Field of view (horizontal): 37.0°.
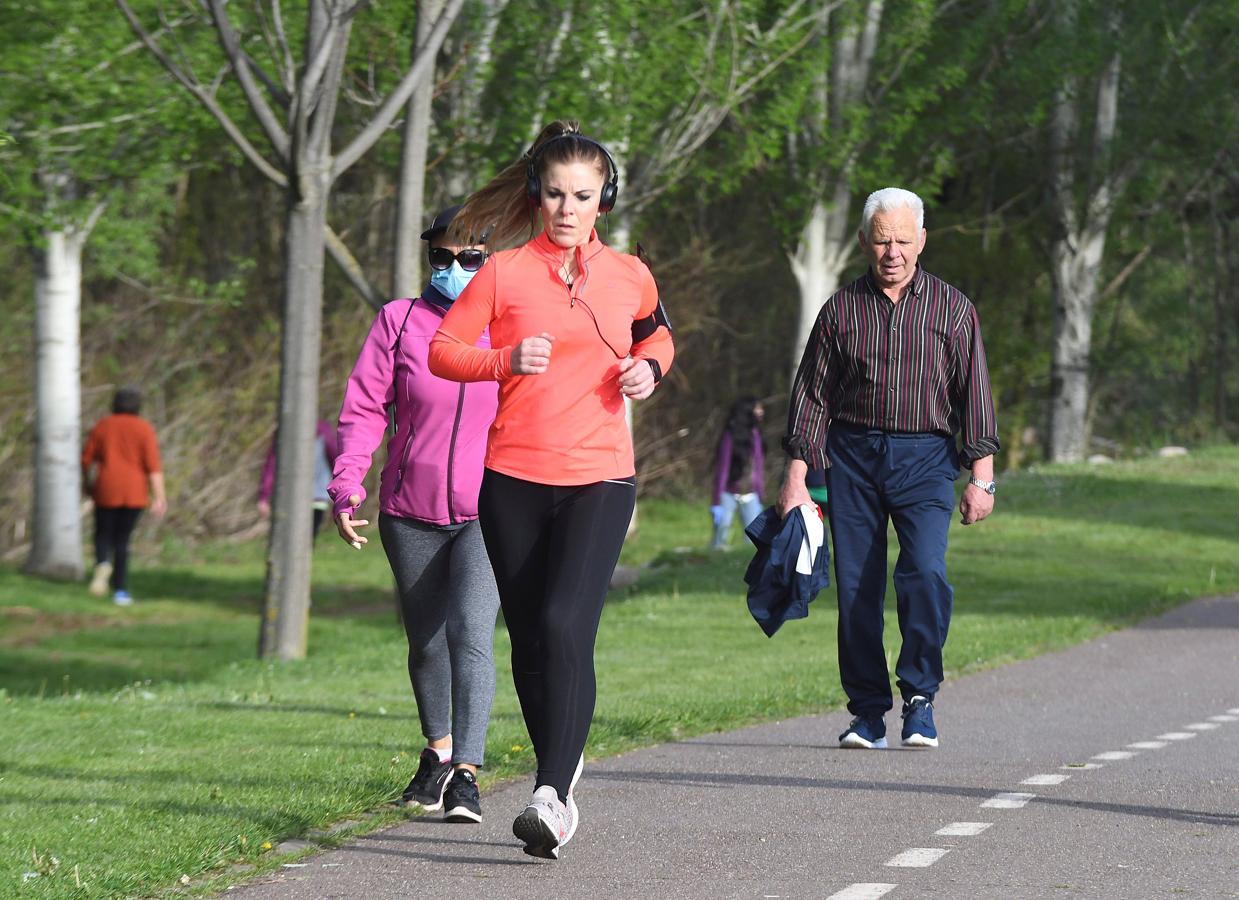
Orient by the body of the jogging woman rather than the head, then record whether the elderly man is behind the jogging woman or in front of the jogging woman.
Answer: behind

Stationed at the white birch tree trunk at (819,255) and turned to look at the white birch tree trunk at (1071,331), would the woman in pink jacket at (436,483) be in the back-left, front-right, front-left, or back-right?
back-right

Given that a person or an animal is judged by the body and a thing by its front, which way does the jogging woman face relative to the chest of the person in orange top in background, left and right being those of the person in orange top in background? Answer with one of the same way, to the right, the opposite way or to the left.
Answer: the opposite way

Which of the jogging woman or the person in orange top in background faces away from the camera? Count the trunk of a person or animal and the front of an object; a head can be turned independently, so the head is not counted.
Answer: the person in orange top in background

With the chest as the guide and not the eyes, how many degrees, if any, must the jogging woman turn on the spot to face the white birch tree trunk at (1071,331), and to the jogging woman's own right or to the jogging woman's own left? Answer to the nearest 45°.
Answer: approximately 180°

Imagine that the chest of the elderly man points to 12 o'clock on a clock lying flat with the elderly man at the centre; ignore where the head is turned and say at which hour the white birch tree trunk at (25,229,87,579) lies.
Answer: The white birch tree trunk is roughly at 5 o'clock from the elderly man.

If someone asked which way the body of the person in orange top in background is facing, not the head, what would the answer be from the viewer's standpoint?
away from the camera

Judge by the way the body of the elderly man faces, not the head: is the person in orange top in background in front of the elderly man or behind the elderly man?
behind

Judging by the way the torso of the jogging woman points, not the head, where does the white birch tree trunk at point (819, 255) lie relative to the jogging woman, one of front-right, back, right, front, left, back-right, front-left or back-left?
back

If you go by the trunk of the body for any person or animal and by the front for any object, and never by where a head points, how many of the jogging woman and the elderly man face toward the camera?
2
